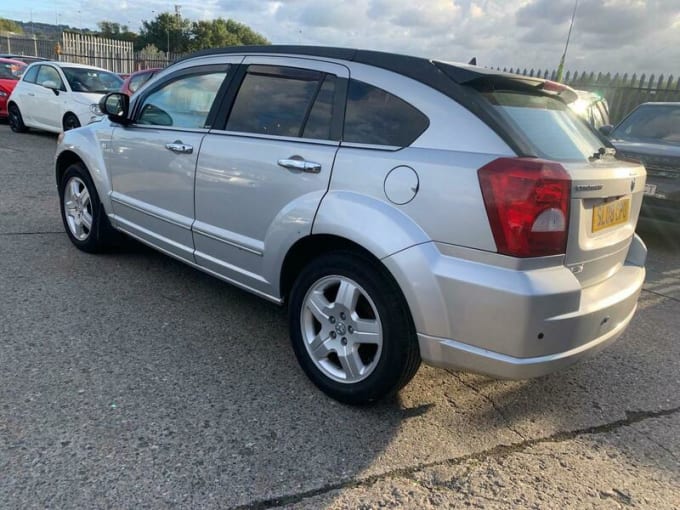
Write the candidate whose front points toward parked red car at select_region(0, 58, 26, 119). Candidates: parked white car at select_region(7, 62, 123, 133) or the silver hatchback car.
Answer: the silver hatchback car

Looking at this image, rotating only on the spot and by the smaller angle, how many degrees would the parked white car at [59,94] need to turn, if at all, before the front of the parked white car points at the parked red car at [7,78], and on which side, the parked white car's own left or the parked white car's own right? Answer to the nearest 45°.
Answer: approximately 135° to the parked white car's own left

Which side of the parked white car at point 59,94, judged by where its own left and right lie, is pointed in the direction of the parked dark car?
front

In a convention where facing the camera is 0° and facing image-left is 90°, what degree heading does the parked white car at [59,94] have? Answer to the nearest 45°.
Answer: approximately 315°

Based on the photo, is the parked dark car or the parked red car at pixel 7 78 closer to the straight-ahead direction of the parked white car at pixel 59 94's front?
the parked dark car

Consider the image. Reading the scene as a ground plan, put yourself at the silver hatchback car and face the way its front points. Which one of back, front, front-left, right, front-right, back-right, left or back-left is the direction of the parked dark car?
right

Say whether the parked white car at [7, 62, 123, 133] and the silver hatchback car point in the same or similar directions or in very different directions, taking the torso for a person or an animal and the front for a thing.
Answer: very different directions

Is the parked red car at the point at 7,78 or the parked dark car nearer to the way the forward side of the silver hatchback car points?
the parked red car

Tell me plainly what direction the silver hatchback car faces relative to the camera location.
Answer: facing away from the viewer and to the left of the viewer

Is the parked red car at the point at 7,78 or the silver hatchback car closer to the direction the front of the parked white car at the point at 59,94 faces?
the silver hatchback car

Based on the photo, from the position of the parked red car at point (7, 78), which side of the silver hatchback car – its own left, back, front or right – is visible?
front

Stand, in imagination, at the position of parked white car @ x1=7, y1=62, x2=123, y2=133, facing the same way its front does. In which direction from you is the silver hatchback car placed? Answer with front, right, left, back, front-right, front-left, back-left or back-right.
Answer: front-right
